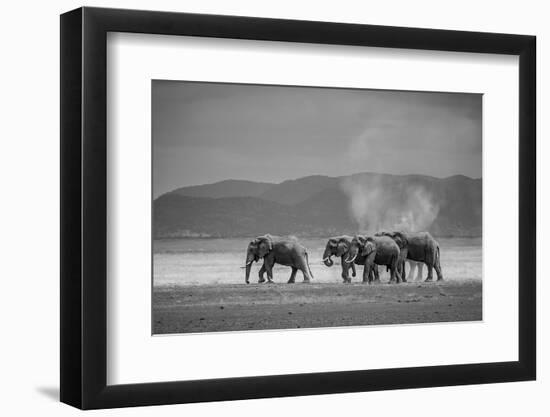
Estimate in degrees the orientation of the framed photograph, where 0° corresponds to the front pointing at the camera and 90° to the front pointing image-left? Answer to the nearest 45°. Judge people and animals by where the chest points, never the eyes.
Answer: approximately 315°
